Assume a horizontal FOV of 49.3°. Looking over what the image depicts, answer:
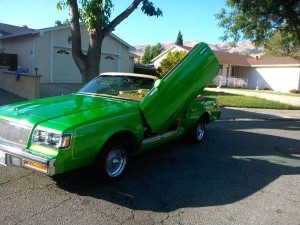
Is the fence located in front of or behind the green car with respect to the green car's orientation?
behind

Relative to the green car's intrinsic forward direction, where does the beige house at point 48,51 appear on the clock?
The beige house is roughly at 4 o'clock from the green car.

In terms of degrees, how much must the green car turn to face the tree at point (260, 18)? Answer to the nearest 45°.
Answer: approximately 180°

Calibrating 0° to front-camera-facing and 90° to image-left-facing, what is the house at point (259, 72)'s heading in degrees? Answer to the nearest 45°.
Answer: approximately 0°

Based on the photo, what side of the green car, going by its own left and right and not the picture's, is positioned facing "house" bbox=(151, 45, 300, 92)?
back

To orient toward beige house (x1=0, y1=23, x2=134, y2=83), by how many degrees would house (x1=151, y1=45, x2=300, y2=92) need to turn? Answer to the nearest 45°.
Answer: approximately 45° to its right

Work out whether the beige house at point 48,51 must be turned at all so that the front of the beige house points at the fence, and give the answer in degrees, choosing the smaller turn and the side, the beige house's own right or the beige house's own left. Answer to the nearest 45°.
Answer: approximately 90° to the beige house's own left

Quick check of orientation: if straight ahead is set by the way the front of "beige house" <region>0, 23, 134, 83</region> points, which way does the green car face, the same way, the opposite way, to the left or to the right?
to the right
